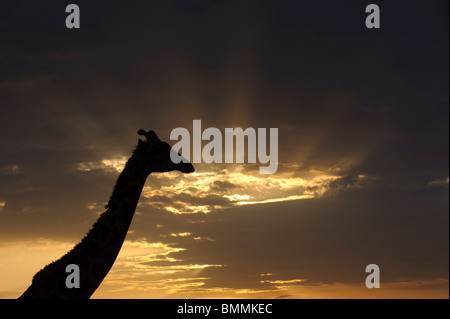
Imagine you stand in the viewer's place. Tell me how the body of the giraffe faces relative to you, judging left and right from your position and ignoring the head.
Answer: facing to the right of the viewer
